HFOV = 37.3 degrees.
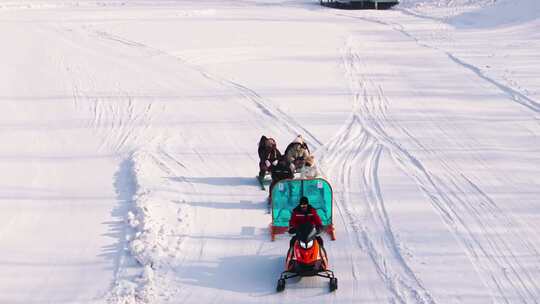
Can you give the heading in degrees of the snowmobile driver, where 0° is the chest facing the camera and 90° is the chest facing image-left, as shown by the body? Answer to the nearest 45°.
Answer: approximately 0°

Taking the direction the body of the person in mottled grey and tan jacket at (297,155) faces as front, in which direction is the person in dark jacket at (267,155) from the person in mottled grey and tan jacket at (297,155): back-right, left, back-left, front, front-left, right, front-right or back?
back-right

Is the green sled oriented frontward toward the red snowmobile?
yes

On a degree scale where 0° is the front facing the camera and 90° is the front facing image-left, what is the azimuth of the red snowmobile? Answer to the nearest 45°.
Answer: approximately 0°

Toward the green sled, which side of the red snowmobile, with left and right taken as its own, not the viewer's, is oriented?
back

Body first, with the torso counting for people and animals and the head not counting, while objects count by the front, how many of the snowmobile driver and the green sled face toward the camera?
2

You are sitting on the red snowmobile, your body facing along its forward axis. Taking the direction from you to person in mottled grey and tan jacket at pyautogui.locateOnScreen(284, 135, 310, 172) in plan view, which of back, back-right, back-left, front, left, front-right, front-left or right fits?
back

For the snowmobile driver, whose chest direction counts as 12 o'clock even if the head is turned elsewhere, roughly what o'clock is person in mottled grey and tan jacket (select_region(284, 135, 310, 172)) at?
The person in mottled grey and tan jacket is roughly at 6 o'clock from the snowmobile driver.

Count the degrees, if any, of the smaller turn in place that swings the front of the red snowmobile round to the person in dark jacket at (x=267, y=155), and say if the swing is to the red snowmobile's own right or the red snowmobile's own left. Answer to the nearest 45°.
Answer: approximately 180°
